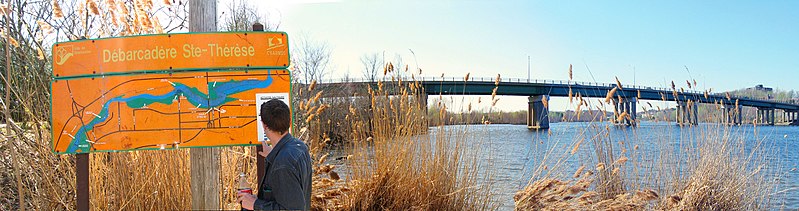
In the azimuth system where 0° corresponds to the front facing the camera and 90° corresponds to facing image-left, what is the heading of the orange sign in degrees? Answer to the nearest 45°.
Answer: approximately 0°

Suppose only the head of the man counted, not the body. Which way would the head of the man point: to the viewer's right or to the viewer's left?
to the viewer's left

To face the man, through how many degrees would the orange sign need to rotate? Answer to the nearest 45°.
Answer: approximately 45° to its left
